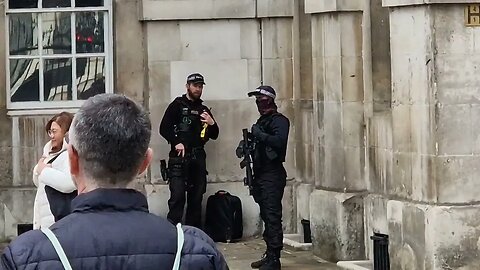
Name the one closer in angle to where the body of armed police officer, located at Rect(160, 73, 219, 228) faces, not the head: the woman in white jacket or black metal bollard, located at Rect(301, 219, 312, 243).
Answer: the woman in white jacket

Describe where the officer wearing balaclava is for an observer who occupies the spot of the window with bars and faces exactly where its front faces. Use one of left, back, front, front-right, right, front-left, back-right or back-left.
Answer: front-left

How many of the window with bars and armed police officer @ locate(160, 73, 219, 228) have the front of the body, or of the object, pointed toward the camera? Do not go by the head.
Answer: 2
